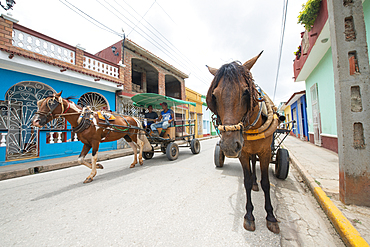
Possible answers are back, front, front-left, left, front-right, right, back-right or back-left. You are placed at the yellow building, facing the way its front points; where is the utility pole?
front-right

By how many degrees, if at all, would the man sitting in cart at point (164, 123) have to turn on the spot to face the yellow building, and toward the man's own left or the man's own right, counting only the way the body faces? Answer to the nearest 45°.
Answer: approximately 135° to the man's own right

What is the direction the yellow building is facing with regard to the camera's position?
facing the viewer and to the right of the viewer

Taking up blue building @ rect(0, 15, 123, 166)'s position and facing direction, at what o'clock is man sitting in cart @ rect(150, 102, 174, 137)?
The man sitting in cart is roughly at 12 o'clock from the blue building.

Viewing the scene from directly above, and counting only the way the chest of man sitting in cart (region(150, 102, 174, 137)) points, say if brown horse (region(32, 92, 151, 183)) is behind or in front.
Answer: in front

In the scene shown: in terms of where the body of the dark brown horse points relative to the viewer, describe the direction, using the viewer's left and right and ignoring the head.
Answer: facing the viewer

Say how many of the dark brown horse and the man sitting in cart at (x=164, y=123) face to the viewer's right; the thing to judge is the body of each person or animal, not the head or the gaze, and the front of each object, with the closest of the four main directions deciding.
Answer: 0

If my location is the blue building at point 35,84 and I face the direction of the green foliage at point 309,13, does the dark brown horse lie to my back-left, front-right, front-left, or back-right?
front-right

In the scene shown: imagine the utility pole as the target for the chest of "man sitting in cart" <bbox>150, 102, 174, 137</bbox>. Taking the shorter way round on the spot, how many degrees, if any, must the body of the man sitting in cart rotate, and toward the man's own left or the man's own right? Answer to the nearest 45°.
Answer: approximately 90° to the man's own left

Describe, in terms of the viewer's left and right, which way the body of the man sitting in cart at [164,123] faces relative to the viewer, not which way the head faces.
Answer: facing the viewer and to the left of the viewer

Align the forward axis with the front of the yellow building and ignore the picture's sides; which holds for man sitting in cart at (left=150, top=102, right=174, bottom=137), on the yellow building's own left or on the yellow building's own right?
on the yellow building's own right
